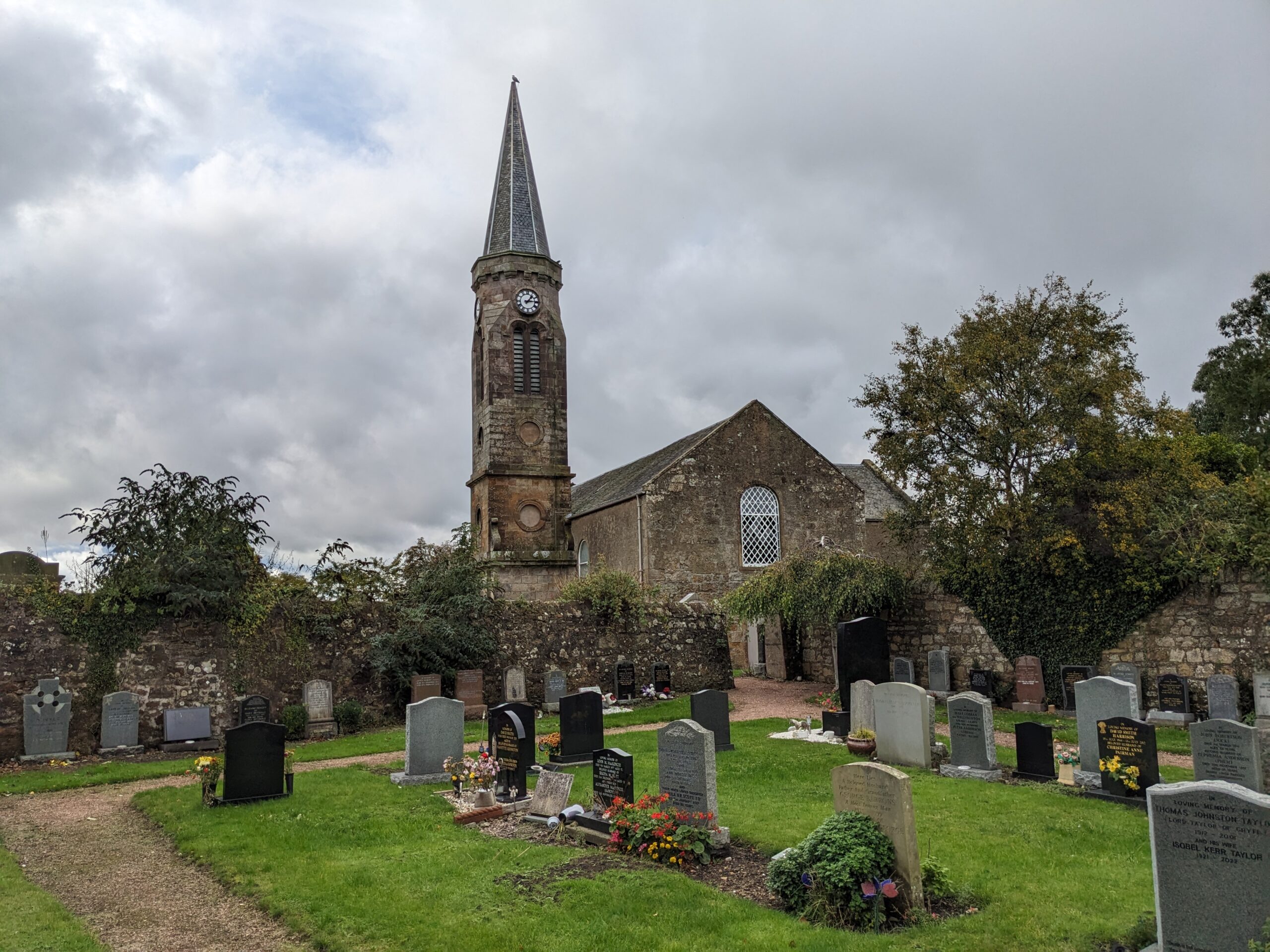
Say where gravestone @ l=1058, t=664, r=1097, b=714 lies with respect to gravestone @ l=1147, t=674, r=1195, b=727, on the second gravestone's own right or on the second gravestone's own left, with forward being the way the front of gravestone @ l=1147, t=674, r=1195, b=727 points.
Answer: on the second gravestone's own right

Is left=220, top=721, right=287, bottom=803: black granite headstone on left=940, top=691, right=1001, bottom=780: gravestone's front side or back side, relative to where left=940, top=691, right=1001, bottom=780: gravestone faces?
on the front side

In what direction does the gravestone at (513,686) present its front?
toward the camera

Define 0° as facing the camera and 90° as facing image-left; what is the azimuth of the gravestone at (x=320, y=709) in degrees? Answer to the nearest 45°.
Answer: approximately 0°

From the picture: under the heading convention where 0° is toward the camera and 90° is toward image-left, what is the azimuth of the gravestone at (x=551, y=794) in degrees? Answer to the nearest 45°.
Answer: approximately 45°

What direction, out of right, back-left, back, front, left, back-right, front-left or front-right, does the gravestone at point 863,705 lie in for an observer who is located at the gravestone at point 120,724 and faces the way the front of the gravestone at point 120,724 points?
front-left

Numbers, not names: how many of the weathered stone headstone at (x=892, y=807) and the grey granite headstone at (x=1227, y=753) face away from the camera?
0

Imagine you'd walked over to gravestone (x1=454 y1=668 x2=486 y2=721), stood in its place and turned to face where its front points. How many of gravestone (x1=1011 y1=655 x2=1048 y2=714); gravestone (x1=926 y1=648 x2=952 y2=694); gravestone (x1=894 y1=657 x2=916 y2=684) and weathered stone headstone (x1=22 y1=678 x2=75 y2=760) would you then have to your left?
3

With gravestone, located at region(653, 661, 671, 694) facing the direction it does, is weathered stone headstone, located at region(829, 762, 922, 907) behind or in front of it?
in front

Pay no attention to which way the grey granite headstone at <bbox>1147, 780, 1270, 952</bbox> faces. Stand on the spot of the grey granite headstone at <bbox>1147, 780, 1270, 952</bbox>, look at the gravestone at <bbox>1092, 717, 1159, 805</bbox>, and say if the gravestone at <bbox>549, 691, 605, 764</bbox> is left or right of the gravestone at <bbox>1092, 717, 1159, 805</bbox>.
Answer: left

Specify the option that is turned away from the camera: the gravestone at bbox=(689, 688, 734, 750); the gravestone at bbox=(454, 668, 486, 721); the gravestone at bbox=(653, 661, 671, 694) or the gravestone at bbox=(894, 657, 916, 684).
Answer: the gravestone at bbox=(689, 688, 734, 750)

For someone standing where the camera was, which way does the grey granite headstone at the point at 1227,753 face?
facing the viewer and to the left of the viewer

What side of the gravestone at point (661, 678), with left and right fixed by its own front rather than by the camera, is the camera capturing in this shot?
front
